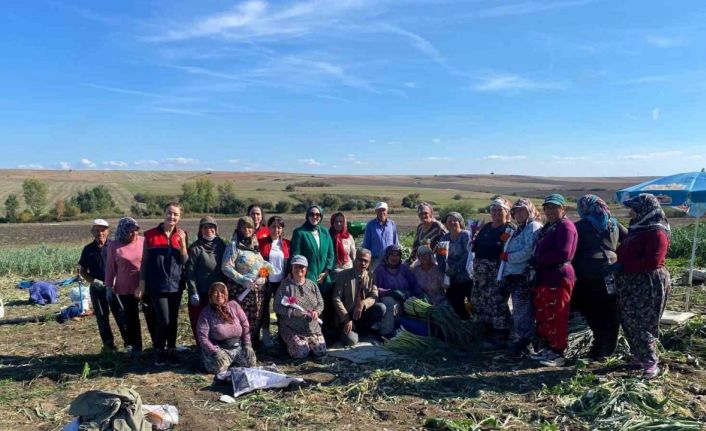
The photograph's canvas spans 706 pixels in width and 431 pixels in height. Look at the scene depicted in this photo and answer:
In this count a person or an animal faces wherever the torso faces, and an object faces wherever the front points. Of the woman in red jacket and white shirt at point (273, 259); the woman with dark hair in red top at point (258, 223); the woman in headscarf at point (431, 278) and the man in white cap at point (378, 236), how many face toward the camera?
4

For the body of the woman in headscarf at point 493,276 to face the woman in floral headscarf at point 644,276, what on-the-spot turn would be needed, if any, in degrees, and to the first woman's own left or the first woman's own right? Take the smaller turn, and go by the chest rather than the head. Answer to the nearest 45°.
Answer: approximately 90° to the first woman's own left

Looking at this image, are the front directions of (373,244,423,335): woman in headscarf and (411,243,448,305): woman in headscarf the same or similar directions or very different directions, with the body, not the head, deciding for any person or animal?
same or similar directions

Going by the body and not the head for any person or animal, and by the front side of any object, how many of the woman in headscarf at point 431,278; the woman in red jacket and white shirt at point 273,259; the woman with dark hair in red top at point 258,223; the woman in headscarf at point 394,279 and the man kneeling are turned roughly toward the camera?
5

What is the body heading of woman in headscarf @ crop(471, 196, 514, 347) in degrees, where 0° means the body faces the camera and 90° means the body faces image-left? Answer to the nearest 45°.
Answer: approximately 45°

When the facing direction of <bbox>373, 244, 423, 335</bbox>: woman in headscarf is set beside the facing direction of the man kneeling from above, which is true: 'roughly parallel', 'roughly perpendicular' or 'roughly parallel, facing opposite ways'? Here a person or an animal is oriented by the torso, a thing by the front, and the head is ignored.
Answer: roughly parallel

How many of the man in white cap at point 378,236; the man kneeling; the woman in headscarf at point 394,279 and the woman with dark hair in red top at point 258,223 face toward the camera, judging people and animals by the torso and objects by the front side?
4

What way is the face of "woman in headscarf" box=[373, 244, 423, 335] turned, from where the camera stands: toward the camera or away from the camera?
toward the camera

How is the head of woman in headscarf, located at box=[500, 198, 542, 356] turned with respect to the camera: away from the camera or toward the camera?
toward the camera

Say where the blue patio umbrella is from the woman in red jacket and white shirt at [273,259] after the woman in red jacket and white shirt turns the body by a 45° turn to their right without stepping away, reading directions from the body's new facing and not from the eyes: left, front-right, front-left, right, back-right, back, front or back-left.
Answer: back-left

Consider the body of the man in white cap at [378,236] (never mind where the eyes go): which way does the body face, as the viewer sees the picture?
toward the camera

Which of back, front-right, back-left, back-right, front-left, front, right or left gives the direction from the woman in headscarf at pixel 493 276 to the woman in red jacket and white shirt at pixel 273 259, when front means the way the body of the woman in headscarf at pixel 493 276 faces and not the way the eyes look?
front-right

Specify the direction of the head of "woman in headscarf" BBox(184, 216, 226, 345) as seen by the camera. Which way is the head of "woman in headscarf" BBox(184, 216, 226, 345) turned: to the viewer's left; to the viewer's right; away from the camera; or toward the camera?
toward the camera

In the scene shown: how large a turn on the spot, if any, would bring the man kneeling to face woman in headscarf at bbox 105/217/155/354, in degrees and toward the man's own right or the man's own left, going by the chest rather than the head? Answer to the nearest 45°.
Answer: approximately 90° to the man's own right

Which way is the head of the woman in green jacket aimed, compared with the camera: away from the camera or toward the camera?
toward the camera

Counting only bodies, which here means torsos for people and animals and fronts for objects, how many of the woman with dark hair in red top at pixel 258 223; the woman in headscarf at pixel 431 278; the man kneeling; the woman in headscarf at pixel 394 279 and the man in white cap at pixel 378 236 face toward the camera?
5

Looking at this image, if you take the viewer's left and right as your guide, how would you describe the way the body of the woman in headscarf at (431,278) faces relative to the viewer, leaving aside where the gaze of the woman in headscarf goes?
facing the viewer
